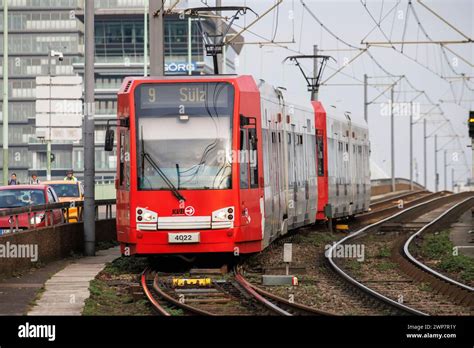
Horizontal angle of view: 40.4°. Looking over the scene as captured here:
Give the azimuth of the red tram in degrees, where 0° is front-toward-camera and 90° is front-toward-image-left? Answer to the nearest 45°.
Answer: approximately 0°

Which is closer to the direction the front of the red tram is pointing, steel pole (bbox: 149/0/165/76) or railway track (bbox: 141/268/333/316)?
the railway track

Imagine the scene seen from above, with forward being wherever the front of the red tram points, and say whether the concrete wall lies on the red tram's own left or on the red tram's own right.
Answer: on the red tram's own right

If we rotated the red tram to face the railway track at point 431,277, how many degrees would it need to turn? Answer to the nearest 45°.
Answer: approximately 90° to its left
